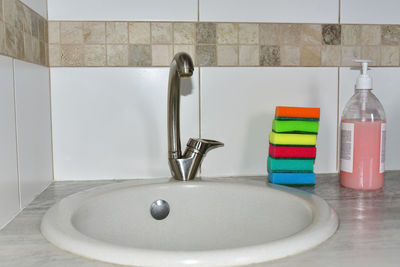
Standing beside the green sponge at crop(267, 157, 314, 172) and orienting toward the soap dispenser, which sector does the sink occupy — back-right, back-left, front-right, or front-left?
back-right

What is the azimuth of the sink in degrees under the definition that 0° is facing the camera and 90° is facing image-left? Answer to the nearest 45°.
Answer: approximately 0°
